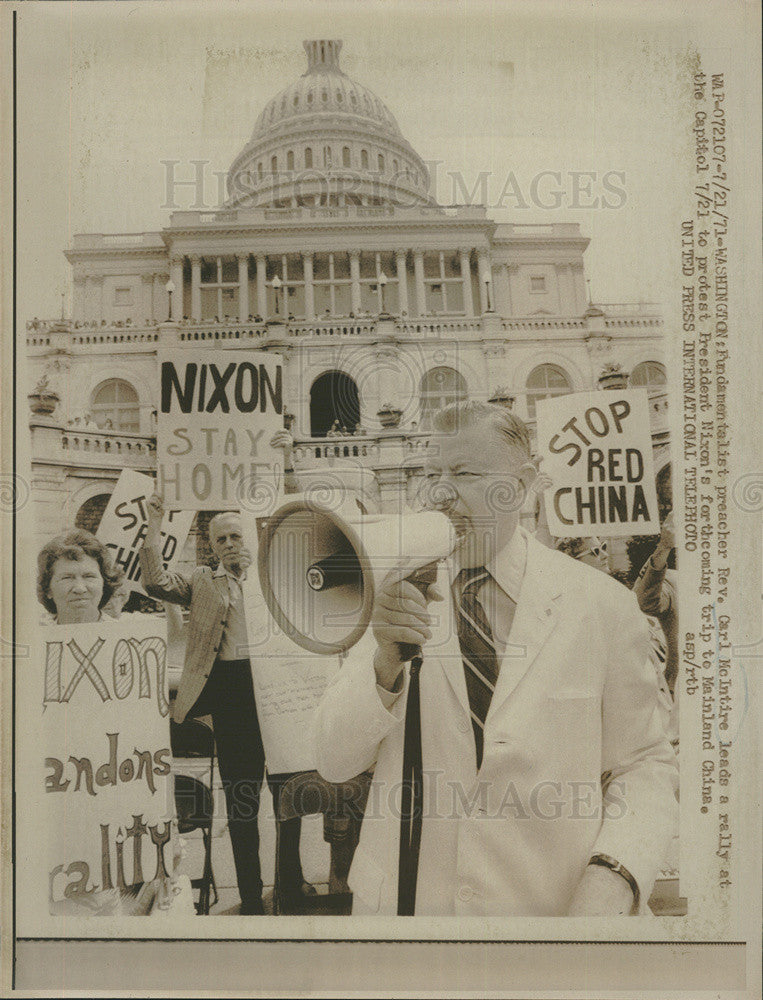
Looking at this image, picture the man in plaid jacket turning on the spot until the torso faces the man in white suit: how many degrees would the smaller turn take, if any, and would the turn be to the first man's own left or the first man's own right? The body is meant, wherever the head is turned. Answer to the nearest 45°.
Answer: approximately 45° to the first man's own left

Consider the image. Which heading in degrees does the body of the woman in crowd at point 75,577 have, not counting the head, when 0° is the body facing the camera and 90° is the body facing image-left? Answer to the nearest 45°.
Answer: approximately 0°

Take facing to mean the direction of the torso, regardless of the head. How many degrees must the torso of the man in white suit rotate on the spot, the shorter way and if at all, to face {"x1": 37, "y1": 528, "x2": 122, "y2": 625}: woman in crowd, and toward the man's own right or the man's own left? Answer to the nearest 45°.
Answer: approximately 45° to the man's own right

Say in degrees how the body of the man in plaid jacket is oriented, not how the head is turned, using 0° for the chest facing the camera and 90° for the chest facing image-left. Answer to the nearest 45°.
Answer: approximately 315°

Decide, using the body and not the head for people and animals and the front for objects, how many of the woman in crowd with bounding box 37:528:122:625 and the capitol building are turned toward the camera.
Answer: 2

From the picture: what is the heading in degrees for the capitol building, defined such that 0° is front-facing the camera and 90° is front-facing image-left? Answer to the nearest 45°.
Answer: approximately 0°
